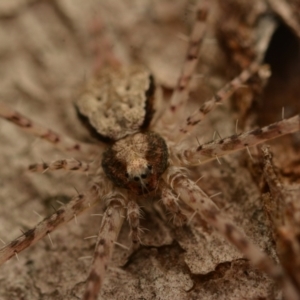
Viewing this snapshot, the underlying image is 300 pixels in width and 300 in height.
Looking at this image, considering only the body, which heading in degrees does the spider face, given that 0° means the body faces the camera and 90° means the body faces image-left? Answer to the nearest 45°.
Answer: approximately 0°
